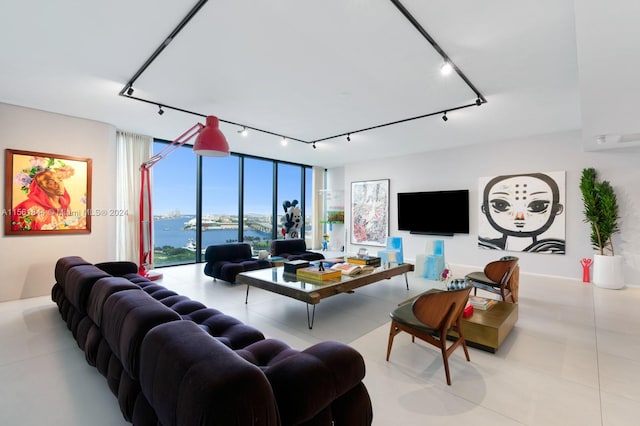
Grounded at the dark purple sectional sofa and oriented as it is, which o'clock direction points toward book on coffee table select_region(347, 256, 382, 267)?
The book on coffee table is roughly at 12 o'clock from the dark purple sectional sofa.

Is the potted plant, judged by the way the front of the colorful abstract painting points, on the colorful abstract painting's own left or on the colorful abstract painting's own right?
on the colorful abstract painting's own left

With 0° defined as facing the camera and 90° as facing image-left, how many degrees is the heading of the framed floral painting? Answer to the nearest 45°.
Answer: approximately 315°

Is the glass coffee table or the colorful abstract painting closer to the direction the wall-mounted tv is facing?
the glass coffee table

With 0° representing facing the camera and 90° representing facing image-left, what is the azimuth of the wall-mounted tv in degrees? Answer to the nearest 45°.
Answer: approximately 45°

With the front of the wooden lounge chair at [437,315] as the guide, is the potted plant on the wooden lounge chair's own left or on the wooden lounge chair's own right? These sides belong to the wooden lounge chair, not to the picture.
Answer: on the wooden lounge chair's own right

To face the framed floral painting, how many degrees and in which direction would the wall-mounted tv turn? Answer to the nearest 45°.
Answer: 0° — it already faces it

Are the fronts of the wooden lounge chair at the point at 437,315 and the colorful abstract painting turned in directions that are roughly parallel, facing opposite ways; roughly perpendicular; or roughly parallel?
roughly perpendicular

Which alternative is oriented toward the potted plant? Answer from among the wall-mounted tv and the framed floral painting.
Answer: the framed floral painting

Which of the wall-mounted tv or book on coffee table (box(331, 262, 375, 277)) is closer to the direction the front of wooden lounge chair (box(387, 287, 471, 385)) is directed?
the book on coffee table

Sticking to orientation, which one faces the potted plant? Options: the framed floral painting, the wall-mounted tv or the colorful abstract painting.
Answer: the framed floral painting

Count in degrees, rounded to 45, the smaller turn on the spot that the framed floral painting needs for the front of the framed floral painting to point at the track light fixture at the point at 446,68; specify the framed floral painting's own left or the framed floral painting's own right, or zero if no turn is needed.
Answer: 0° — it already faces it
